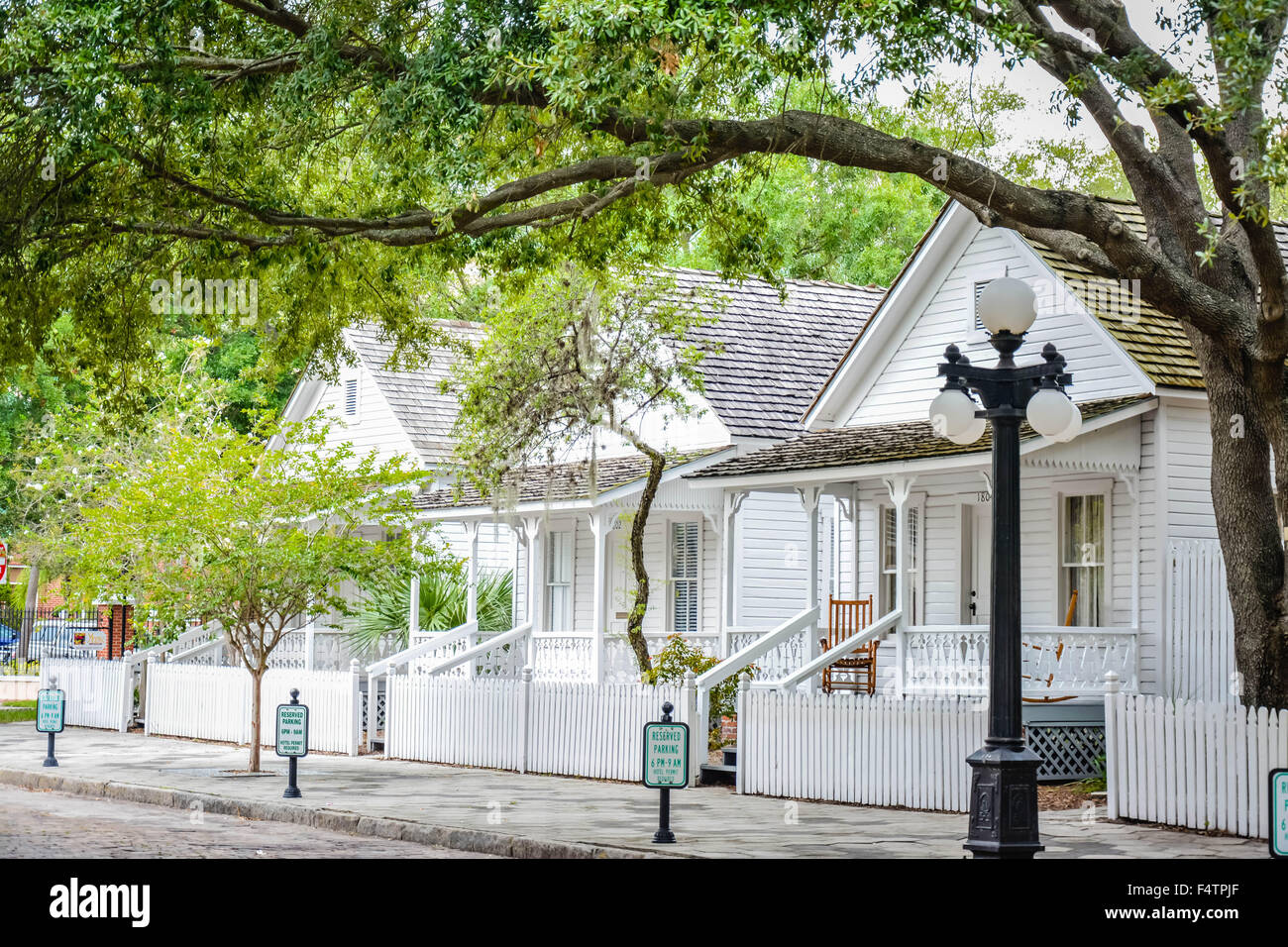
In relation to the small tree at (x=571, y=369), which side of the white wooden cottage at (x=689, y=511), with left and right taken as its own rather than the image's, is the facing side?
front

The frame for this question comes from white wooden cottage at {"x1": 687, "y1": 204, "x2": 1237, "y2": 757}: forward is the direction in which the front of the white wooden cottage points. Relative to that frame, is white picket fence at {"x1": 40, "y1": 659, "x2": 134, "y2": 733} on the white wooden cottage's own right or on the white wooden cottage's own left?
on the white wooden cottage's own right

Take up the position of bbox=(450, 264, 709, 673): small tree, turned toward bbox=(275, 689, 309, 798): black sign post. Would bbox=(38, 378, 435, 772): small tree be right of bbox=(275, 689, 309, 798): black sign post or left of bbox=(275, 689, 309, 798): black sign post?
right

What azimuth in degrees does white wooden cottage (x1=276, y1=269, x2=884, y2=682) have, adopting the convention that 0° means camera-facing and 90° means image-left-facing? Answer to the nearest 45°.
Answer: approximately 45°

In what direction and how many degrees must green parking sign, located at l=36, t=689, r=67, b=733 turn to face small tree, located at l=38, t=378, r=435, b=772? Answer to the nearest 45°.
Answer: approximately 45° to its left

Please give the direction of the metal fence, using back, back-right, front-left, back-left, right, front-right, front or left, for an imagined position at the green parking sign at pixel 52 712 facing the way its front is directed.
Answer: back

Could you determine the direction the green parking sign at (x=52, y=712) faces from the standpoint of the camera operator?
facing the viewer

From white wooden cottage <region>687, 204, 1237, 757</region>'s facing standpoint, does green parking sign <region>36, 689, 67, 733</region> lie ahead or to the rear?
ahead

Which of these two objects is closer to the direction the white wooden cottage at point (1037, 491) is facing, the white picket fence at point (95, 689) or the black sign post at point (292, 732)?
the black sign post

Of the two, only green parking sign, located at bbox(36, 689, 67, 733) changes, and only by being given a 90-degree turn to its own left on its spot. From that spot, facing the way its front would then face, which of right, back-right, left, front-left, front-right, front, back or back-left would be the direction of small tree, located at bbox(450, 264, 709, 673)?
front

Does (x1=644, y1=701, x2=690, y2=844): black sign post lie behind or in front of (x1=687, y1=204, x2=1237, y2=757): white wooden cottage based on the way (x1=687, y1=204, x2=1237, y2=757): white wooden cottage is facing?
in front

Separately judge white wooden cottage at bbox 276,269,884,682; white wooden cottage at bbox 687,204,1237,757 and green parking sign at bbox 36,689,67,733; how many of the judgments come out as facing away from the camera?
0

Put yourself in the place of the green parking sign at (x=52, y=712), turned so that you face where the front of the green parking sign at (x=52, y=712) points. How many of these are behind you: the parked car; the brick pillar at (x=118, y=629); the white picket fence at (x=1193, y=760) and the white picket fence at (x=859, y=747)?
2

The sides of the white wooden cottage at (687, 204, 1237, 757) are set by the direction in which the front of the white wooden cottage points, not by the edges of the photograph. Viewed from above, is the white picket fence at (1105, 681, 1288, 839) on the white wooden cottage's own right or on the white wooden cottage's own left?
on the white wooden cottage's own left

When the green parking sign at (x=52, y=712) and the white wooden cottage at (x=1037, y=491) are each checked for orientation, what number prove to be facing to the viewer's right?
0

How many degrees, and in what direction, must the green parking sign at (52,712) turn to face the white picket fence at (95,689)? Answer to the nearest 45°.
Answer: approximately 180°

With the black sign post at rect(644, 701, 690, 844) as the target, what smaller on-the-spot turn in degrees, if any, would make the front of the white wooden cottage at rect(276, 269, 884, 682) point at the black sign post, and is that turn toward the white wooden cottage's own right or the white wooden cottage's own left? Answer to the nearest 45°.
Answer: approximately 45° to the white wooden cottage's own left
